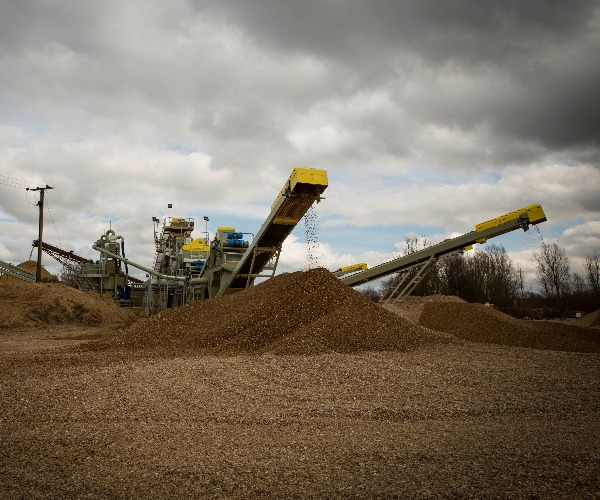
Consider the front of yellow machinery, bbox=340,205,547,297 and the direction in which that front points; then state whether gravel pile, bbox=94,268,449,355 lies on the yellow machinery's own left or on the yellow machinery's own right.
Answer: on the yellow machinery's own right

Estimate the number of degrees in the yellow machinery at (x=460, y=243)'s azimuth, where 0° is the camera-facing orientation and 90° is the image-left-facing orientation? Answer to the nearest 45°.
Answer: approximately 270°

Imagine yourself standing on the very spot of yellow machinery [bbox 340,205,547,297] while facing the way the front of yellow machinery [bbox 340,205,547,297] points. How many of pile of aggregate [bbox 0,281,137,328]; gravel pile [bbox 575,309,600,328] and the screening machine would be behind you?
2

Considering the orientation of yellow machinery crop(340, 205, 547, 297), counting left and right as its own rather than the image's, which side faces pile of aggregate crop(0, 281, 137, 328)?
back

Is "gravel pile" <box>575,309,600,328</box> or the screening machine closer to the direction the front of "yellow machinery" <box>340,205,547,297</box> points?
the gravel pile

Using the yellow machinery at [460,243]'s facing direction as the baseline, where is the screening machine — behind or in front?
behind
